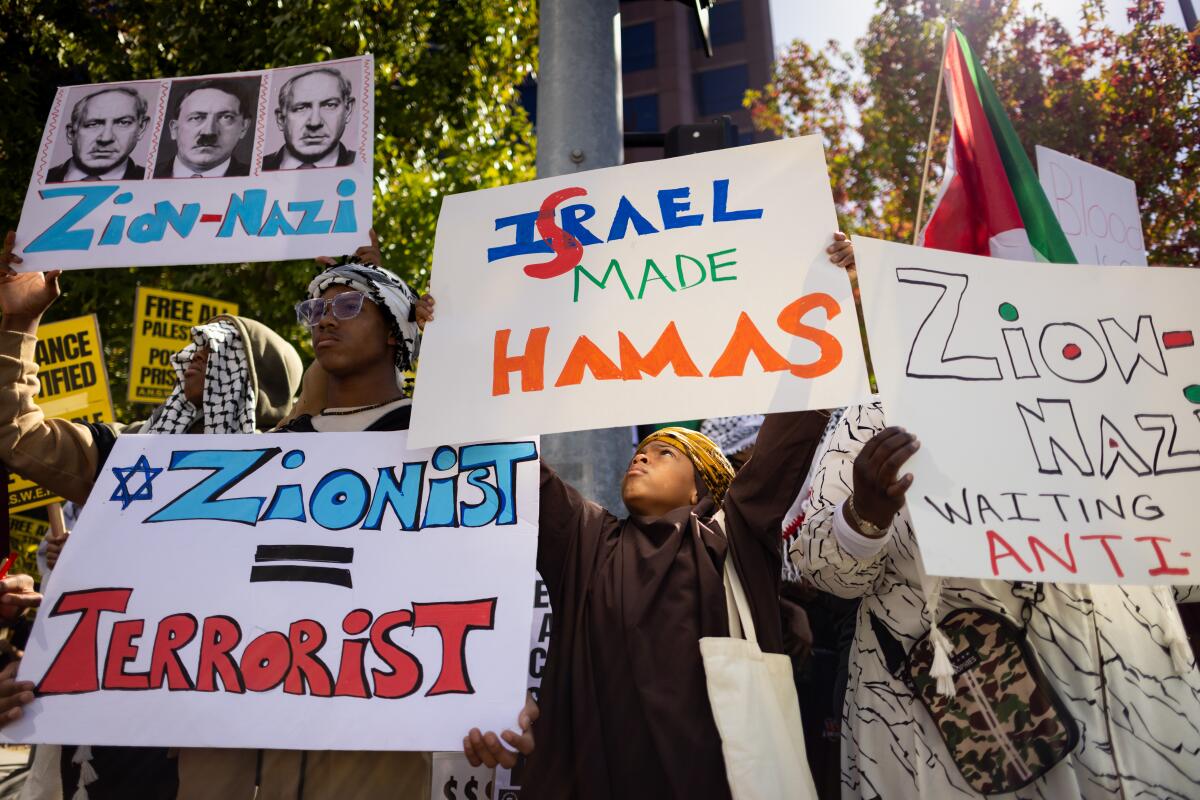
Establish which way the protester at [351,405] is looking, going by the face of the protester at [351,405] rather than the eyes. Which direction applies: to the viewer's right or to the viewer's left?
to the viewer's left

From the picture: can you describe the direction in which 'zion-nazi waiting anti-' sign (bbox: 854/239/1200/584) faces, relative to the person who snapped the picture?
facing the viewer

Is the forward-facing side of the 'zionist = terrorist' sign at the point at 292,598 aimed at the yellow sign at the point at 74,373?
no

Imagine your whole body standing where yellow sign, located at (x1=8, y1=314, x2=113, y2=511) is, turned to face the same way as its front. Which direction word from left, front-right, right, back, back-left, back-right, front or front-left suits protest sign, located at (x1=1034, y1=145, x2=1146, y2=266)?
front-left

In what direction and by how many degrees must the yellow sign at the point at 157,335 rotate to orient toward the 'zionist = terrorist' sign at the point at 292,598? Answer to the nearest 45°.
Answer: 0° — it already faces it

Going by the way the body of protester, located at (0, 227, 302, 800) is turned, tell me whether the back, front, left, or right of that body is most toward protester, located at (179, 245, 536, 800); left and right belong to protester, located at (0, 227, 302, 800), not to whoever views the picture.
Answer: left

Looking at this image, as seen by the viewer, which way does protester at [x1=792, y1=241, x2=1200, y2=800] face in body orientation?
toward the camera

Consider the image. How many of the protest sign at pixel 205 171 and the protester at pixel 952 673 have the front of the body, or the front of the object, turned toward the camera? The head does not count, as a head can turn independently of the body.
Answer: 2

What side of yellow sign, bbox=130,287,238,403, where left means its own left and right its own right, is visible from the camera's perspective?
front

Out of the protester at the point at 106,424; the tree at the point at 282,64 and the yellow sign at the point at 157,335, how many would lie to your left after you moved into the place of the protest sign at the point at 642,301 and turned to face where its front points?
0

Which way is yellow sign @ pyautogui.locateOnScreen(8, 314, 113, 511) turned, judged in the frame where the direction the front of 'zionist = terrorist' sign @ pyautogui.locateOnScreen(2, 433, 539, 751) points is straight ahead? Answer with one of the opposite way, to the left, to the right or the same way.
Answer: the same way

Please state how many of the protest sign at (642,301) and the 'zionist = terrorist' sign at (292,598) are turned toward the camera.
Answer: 2

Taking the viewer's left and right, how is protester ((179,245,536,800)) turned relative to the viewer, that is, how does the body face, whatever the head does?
facing the viewer and to the left of the viewer

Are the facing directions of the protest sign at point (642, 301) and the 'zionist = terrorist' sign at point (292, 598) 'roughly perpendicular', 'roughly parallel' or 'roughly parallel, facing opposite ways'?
roughly parallel
